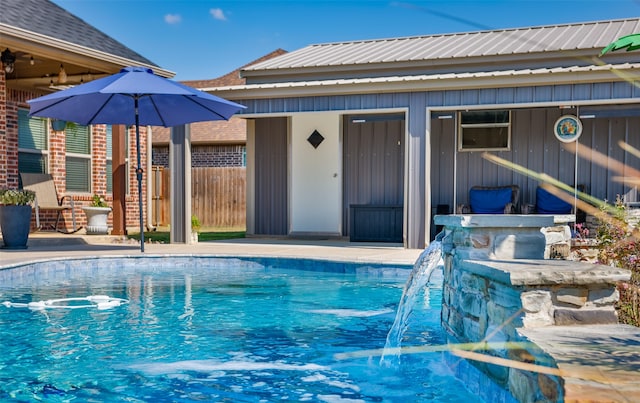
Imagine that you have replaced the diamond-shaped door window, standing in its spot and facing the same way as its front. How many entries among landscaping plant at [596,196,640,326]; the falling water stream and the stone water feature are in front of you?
3

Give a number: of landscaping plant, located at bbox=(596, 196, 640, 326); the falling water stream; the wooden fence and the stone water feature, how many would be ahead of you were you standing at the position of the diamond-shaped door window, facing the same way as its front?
3

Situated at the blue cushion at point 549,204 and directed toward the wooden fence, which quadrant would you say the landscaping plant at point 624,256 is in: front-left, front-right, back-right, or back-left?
back-left

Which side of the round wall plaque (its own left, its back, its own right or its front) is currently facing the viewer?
front

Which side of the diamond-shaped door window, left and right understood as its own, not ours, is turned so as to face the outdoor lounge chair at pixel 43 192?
right

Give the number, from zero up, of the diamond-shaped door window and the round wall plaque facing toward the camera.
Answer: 2

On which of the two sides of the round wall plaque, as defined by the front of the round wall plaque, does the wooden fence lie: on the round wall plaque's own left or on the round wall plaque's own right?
on the round wall plaque's own right

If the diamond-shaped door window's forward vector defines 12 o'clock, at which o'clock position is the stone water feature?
The stone water feature is roughly at 12 o'clock from the diamond-shaped door window.

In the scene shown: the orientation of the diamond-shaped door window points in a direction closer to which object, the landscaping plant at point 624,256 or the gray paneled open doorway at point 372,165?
the landscaping plant

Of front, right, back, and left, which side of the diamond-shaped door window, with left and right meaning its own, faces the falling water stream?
front

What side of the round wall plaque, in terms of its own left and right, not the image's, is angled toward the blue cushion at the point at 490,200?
right

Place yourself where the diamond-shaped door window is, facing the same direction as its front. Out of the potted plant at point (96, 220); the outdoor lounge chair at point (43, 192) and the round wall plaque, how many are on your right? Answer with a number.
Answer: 2

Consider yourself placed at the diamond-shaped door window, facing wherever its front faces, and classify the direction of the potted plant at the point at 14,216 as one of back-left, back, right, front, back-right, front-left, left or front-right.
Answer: front-right

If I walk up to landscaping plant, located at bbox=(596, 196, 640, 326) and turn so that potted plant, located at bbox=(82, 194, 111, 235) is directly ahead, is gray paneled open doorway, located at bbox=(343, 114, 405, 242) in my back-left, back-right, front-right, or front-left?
front-right

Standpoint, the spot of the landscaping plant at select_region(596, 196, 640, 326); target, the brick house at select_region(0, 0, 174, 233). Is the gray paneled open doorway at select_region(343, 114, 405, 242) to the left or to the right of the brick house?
right
